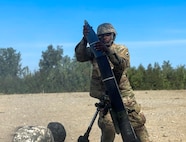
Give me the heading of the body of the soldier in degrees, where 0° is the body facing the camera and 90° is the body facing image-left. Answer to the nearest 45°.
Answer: approximately 45°
